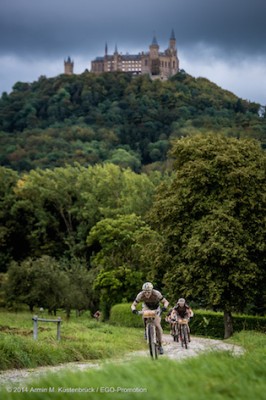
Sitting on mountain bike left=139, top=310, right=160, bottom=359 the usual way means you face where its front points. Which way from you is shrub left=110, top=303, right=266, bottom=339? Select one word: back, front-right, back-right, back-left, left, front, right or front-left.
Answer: back

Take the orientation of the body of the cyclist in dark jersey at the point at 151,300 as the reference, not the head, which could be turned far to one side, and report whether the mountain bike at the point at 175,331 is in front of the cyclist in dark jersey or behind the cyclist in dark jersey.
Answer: behind

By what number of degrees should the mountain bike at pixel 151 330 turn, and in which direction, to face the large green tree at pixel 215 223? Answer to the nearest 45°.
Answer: approximately 180°

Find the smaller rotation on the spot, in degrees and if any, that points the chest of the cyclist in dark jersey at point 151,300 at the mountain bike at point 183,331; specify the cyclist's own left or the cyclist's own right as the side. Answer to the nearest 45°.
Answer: approximately 180°

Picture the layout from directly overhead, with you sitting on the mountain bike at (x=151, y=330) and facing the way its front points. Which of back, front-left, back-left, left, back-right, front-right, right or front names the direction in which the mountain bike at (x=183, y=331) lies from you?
back

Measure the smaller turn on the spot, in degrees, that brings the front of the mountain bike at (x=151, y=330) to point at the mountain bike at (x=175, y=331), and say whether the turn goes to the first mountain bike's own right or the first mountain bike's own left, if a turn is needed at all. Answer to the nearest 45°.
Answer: approximately 180°

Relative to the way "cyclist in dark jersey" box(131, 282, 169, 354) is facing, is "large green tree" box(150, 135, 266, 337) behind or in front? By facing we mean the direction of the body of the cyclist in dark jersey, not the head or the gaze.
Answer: behind

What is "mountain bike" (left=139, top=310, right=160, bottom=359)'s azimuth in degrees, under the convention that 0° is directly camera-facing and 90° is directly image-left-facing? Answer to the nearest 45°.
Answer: approximately 0°

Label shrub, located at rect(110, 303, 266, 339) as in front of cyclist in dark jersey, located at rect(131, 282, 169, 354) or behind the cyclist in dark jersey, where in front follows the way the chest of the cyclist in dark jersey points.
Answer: behind
